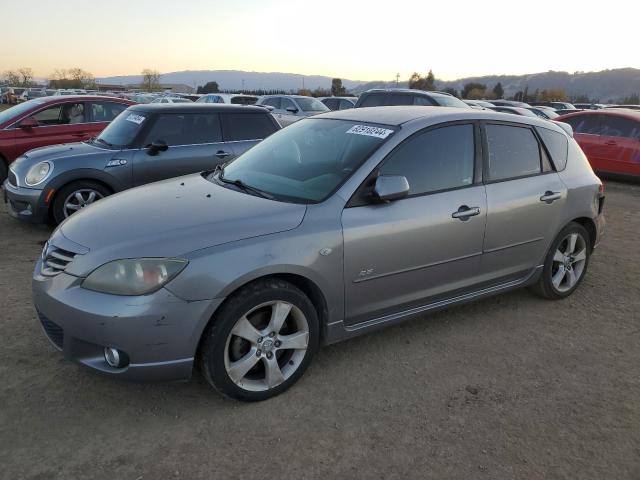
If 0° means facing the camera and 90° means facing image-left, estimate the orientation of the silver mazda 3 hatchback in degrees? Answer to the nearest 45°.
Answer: approximately 45°

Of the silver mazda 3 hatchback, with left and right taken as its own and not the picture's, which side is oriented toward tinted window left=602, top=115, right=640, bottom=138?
back

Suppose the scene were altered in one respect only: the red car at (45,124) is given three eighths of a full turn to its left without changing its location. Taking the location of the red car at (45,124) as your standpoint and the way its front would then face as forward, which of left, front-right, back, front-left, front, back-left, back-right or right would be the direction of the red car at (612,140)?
front

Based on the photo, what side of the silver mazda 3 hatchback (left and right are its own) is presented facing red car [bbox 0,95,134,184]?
right

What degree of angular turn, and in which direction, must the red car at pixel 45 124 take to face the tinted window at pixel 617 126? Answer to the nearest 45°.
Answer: approximately 135° to its left

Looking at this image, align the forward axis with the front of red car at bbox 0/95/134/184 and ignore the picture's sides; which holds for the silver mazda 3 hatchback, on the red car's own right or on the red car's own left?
on the red car's own left

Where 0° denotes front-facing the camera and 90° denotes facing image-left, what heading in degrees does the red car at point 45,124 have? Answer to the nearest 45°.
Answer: approximately 45°

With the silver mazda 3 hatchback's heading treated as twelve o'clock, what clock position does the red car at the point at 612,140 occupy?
The red car is roughly at 6 o'clock from the silver mazda 3 hatchback.
